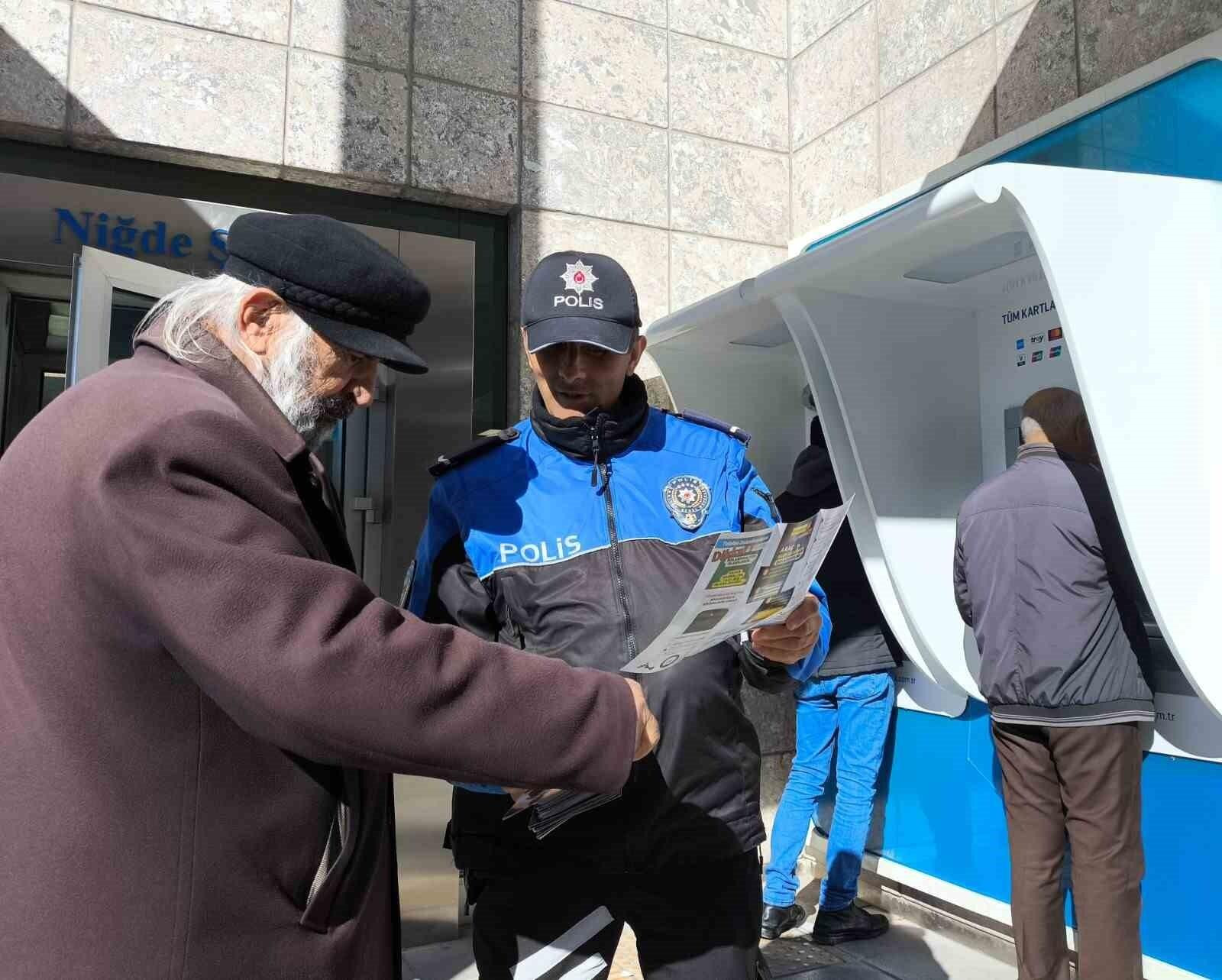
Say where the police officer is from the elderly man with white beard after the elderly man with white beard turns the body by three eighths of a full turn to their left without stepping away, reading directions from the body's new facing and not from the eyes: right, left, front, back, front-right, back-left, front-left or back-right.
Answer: right

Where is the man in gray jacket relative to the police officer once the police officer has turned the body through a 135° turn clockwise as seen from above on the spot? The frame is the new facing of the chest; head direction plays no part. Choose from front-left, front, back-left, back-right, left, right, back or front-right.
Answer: right

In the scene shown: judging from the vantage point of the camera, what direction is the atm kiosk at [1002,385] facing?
facing the viewer and to the left of the viewer

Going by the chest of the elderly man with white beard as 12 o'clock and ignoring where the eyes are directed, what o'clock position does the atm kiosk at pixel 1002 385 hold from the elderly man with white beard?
The atm kiosk is roughly at 11 o'clock from the elderly man with white beard.

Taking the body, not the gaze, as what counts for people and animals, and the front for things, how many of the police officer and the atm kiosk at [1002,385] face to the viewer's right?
0

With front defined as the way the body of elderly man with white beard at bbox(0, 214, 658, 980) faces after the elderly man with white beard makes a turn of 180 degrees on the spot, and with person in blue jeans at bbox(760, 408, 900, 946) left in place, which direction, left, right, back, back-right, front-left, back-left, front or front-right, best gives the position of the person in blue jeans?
back-right

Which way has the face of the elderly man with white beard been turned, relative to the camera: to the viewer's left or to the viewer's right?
to the viewer's right

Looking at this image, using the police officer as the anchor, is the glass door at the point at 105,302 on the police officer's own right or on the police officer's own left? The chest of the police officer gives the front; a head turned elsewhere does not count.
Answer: on the police officer's own right

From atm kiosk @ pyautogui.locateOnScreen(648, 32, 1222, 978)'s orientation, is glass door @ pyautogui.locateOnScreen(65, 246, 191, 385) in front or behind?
in front

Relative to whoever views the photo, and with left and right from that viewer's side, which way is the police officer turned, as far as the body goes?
facing the viewer

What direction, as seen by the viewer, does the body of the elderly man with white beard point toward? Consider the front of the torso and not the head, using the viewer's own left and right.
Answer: facing to the right of the viewer
